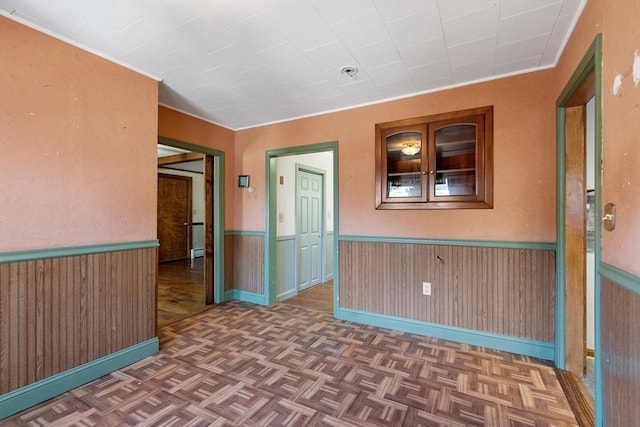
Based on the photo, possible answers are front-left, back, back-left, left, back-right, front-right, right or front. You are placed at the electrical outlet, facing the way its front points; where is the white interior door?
back-right

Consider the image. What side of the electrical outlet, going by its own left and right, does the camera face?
front

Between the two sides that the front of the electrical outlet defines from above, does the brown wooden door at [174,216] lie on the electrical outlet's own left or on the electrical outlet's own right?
on the electrical outlet's own right

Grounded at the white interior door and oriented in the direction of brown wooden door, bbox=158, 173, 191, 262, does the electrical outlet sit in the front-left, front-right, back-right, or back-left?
back-left
